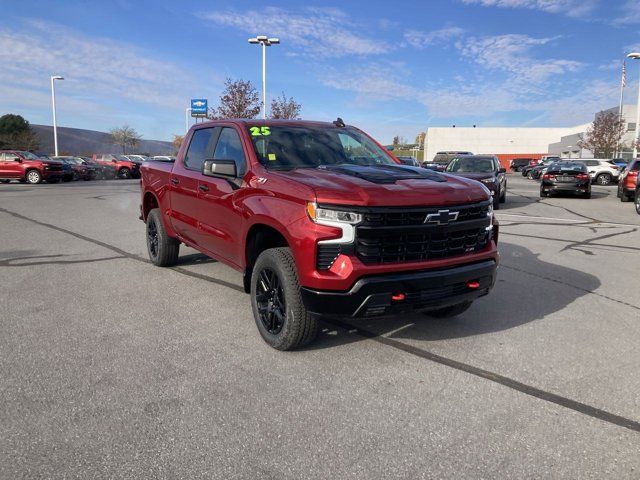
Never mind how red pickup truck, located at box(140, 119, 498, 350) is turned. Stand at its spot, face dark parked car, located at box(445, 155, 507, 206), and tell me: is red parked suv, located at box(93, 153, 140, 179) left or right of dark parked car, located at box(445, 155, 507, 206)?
left

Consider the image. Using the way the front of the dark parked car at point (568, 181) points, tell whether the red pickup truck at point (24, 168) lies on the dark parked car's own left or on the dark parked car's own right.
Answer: on the dark parked car's own left

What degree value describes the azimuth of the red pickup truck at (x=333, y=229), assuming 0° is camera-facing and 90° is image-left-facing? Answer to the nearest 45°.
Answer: approximately 315°

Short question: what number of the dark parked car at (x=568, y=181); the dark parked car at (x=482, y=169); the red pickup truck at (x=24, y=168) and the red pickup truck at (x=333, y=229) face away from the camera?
1

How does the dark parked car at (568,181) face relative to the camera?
away from the camera

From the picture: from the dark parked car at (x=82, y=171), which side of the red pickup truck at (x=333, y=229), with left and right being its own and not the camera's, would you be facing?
back

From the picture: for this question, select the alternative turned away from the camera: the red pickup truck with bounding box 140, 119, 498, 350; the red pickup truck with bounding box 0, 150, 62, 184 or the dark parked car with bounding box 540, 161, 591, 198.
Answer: the dark parked car

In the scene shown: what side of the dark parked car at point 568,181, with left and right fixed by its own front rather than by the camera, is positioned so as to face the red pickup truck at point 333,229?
back

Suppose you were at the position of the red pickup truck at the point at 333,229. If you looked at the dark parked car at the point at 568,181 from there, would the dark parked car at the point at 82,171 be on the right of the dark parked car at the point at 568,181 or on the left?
left

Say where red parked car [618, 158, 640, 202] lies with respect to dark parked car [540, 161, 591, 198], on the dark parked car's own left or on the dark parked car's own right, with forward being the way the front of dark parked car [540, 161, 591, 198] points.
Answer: on the dark parked car's own right

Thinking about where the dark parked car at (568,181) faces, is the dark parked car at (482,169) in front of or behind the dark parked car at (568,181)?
behind

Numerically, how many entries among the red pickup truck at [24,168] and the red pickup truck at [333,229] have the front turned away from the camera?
0

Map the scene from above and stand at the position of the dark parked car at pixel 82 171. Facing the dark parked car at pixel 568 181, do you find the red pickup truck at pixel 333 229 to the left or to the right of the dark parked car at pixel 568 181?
right

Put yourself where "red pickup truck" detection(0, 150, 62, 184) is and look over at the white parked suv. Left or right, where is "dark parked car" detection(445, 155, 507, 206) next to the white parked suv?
right
